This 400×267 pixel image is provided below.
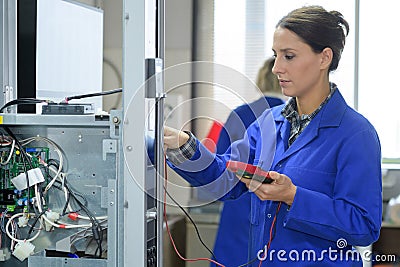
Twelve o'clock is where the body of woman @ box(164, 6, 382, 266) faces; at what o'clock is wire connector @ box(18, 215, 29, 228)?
The wire connector is roughly at 1 o'clock from the woman.

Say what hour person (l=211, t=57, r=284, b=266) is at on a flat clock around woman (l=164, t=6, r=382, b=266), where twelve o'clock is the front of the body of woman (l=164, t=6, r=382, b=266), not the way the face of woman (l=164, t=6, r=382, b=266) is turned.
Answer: person (l=211, t=57, r=284, b=266) is roughly at 4 o'clock from woman (l=164, t=6, r=382, b=266).

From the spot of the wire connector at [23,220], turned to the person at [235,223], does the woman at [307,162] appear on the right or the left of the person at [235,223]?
right

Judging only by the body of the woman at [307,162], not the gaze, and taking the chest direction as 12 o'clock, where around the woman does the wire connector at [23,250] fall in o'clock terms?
The wire connector is roughly at 1 o'clock from the woman.

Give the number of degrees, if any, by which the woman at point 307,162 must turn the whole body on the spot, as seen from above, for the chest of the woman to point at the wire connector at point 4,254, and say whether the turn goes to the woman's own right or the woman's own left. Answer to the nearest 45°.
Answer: approximately 45° to the woman's own right

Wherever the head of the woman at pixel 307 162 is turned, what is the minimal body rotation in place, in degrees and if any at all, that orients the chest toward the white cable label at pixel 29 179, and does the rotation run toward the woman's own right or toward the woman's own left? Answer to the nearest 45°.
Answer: approximately 45° to the woman's own right

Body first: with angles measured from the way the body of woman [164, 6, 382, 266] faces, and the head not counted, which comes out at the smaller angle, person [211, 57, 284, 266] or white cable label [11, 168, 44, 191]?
the white cable label

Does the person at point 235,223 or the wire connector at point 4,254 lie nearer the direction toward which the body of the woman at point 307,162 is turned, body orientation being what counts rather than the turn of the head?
the wire connector

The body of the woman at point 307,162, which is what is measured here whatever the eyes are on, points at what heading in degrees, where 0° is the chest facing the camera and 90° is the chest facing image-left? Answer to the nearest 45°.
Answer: approximately 45°

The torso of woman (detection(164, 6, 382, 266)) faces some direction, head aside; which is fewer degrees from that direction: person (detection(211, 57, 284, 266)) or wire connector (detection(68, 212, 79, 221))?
the wire connector
